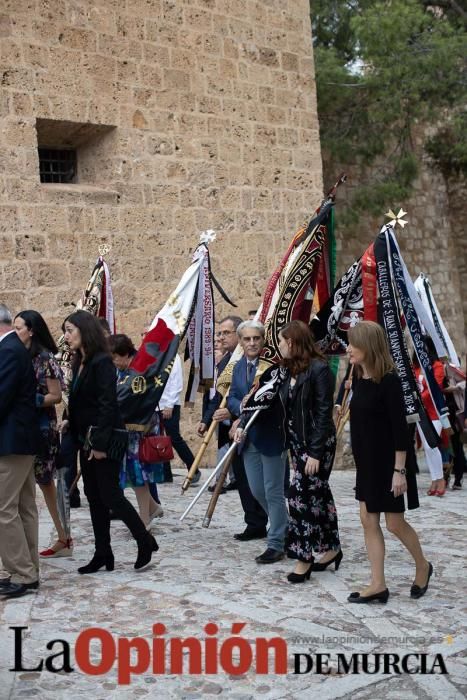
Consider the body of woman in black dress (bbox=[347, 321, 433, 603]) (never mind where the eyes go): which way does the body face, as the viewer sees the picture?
to the viewer's left

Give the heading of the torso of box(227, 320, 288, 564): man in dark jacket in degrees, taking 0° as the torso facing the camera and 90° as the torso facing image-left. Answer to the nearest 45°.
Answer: approximately 45°

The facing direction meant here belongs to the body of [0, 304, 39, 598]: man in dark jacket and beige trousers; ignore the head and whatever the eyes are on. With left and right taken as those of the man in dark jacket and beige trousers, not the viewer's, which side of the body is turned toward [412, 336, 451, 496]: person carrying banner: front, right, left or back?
back

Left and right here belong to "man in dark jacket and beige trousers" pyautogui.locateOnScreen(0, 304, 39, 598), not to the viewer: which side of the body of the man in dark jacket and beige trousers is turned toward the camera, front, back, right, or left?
left

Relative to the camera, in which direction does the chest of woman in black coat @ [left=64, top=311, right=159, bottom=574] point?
to the viewer's left

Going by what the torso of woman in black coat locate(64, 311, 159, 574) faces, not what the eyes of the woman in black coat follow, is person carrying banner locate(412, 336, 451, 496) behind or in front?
behind

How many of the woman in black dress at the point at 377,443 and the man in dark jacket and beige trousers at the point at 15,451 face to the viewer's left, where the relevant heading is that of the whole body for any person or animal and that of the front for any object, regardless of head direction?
2

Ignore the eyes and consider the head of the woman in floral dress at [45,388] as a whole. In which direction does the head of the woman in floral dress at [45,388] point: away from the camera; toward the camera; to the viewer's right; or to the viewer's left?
to the viewer's left

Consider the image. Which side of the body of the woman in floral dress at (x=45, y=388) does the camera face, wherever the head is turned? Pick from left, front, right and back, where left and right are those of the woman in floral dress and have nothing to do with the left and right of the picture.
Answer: left

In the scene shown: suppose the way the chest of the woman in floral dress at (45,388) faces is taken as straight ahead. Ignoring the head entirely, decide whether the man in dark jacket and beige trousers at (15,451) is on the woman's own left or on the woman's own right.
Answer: on the woman's own left

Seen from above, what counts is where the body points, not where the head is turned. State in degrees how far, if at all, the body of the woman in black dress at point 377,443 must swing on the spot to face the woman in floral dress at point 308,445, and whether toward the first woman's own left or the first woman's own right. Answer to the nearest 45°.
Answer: approximately 45° to the first woman's own right

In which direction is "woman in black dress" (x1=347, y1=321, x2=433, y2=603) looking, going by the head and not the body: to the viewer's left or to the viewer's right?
to the viewer's left
